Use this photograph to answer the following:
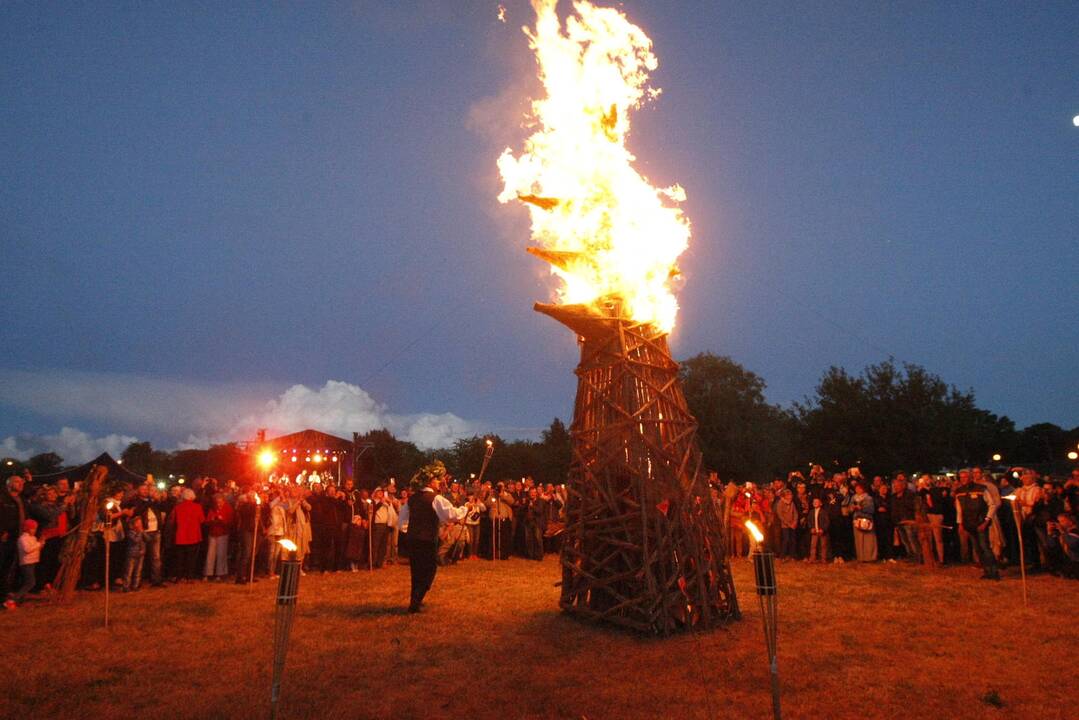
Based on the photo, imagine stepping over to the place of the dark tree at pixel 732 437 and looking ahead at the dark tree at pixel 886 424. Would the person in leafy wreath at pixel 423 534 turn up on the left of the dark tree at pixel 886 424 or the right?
right

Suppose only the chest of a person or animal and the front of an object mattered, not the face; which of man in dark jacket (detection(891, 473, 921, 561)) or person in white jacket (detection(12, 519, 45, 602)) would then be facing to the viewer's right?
the person in white jacket

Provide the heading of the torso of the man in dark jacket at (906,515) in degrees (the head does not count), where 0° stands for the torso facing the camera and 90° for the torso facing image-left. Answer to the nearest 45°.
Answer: approximately 45°

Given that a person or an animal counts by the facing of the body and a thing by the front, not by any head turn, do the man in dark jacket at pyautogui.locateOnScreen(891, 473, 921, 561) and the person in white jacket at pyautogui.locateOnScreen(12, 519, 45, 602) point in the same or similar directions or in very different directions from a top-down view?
very different directions

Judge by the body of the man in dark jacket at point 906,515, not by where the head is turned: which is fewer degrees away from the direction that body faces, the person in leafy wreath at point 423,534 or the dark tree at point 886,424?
the person in leafy wreath

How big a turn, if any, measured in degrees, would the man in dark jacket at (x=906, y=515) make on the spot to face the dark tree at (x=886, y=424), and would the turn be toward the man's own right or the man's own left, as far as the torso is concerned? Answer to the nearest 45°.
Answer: approximately 135° to the man's own right

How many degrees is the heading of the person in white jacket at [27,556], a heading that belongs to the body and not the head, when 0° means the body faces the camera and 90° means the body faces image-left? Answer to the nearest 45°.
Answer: approximately 270°

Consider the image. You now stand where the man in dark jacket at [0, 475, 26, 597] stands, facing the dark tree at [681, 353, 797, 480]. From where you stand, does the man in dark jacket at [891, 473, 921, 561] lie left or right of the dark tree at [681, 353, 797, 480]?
right

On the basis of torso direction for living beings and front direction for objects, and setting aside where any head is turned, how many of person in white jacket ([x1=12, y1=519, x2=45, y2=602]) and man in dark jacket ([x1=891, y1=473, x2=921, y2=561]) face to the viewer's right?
1

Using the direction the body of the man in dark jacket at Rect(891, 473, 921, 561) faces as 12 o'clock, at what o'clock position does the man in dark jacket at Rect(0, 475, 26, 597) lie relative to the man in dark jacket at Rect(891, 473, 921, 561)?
the man in dark jacket at Rect(0, 475, 26, 597) is roughly at 12 o'clock from the man in dark jacket at Rect(891, 473, 921, 561).
